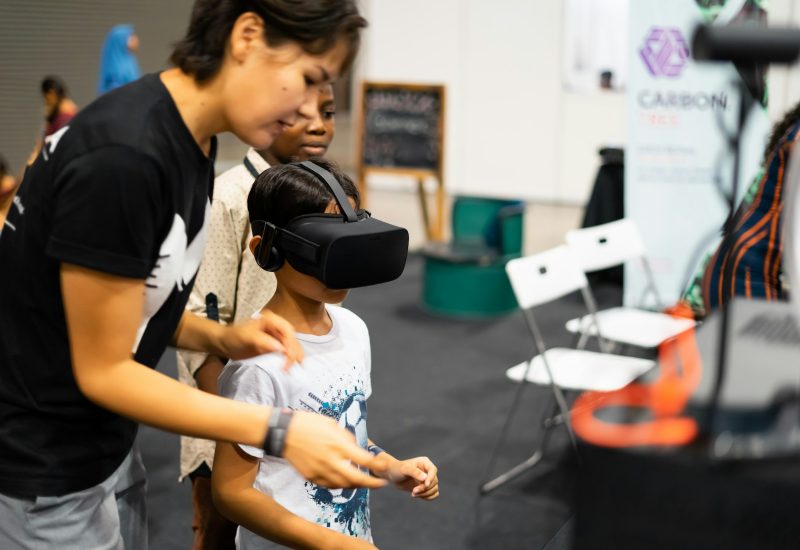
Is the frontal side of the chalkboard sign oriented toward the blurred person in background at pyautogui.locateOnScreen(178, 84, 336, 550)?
yes

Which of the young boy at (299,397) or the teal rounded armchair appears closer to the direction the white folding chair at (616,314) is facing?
the young boy

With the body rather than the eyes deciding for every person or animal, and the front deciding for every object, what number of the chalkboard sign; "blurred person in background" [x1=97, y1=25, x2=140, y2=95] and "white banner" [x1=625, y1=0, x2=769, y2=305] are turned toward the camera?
2

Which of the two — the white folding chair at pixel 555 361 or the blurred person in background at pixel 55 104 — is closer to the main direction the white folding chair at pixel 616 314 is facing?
the white folding chair

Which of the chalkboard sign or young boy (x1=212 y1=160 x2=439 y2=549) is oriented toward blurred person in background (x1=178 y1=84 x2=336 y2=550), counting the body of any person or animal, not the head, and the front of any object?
the chalkboard sign

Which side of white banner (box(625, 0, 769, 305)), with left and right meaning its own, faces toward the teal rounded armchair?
right

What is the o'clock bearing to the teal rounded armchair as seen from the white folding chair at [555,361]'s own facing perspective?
The teal rounded armchair is roughly at 7 o'clock from the white folding chair.

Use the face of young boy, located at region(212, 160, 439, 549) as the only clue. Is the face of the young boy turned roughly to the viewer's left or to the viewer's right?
to the viewer's right

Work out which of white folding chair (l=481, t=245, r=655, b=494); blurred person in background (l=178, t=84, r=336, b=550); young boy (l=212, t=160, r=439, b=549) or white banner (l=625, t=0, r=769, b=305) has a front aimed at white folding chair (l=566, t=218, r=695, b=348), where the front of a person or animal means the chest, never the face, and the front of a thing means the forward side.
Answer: the white banner

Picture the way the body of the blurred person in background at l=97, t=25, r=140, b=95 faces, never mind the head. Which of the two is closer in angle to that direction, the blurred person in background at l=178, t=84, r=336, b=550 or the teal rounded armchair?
the teal rounded armchair

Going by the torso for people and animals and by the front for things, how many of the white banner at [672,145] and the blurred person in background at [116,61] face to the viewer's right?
1

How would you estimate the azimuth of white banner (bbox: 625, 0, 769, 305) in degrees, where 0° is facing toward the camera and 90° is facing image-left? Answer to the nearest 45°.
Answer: approximately 0°
